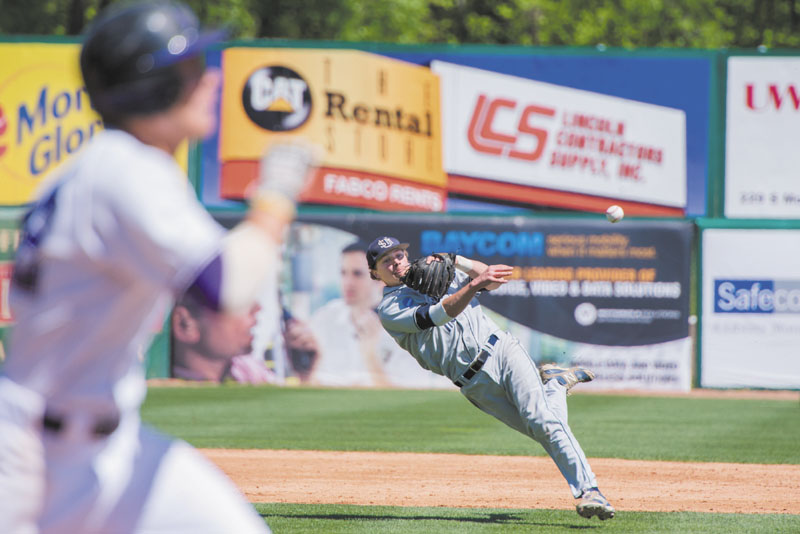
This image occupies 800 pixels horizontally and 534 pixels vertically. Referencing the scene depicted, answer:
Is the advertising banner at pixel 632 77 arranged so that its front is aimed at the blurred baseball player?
yes

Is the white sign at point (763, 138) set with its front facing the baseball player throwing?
yes

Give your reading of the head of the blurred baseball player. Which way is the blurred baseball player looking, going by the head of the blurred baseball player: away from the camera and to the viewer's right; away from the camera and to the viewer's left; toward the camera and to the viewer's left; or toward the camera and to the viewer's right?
away from the camera and to the viewer's right

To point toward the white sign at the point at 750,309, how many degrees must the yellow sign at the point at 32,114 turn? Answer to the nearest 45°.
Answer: approximately 45° to its left

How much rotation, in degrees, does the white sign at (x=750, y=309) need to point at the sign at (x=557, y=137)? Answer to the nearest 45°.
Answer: approximately 90° to its right

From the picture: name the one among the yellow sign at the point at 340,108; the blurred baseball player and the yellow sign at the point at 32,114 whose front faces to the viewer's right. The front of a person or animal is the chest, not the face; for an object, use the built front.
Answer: the blurred baseball player
